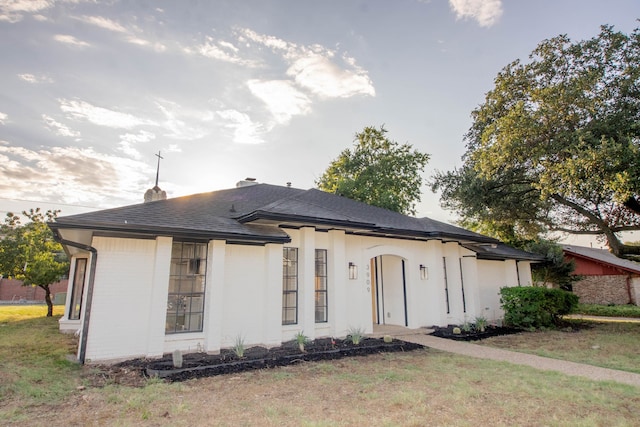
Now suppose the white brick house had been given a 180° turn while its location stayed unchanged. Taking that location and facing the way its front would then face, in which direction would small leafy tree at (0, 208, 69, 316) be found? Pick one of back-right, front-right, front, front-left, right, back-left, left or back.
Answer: front

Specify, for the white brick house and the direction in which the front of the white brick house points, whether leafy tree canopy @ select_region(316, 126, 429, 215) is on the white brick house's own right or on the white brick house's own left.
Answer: on the white brick house's own left

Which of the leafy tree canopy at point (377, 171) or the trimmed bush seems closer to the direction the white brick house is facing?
the trimmed bush

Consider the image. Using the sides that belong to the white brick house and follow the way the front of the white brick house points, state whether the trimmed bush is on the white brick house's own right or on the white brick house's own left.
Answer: on the white brick house's own left

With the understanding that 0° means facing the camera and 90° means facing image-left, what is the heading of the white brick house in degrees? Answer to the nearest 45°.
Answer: approximately 315°

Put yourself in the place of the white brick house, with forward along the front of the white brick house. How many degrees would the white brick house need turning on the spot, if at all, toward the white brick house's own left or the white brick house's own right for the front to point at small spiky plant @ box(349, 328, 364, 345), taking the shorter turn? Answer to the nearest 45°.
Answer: approximately 45° to the white brick house's own left

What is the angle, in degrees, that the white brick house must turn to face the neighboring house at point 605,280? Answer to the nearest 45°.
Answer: approximately 90° to its left
